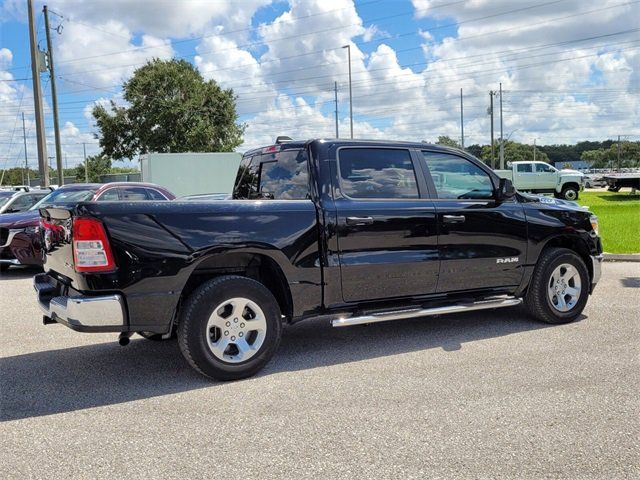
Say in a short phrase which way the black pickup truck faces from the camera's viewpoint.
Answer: facing away from the viewer and to the right of the viewer

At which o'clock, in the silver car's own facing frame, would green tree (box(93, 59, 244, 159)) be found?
The green tree is roughly at 5 o'clock from the silver car.

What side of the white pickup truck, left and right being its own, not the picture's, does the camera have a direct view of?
right

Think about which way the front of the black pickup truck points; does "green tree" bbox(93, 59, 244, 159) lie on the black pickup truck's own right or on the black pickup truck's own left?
on the black pickup truck's own left

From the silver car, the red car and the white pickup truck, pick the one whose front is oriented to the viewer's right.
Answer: the white pickup truck

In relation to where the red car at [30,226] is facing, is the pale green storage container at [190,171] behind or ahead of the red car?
behind

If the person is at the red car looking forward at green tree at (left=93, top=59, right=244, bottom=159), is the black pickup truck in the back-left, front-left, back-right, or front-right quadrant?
back-right
